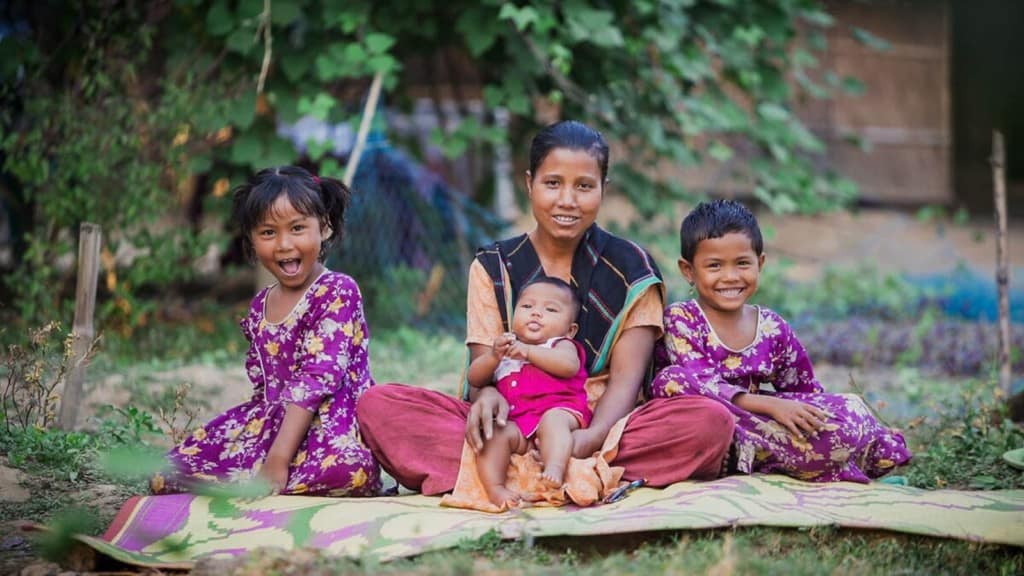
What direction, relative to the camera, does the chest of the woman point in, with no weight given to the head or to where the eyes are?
toward the camera

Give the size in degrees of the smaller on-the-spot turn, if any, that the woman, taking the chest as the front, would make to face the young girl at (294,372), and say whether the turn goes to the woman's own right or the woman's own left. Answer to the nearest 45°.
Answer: approximately 90° to the woman's own right

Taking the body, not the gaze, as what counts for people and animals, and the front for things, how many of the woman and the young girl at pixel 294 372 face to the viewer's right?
0

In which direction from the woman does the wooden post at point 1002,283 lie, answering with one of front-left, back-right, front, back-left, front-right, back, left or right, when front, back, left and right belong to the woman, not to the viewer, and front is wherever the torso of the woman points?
back-left

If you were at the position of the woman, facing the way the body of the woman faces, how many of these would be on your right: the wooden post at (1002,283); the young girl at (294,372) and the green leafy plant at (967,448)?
1

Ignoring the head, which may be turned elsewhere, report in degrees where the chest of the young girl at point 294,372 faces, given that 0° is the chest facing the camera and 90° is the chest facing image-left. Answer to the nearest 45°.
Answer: approximately 45°
